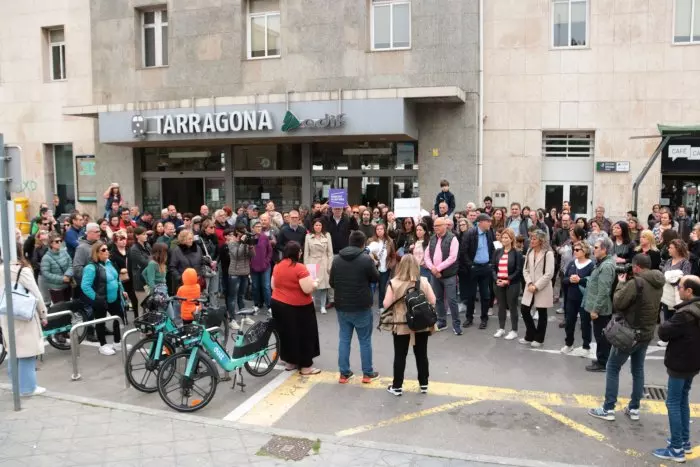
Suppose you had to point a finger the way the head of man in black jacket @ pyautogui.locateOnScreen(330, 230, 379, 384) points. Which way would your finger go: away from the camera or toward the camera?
away from the camera

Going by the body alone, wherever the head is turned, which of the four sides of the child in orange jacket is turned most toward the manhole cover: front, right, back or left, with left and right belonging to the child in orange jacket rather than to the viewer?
back

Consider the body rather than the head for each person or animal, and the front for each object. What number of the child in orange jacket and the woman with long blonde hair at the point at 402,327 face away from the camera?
2

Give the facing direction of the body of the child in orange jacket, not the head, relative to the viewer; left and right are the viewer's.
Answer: facing away from the viewer

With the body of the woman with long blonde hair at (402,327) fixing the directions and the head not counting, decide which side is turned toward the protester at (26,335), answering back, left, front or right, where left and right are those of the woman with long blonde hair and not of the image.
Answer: left

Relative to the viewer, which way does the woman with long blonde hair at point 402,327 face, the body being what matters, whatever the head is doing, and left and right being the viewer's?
facing away from the viewer

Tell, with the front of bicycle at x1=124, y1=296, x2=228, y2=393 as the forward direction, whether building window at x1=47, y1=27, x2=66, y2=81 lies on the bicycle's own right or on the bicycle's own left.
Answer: on the bicycle's own right

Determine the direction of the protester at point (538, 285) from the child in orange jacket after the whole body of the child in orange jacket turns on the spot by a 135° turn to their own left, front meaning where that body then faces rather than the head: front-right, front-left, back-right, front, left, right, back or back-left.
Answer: back-left

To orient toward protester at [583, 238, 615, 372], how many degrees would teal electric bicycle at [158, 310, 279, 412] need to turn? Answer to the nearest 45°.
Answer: approximately 135° to its left
